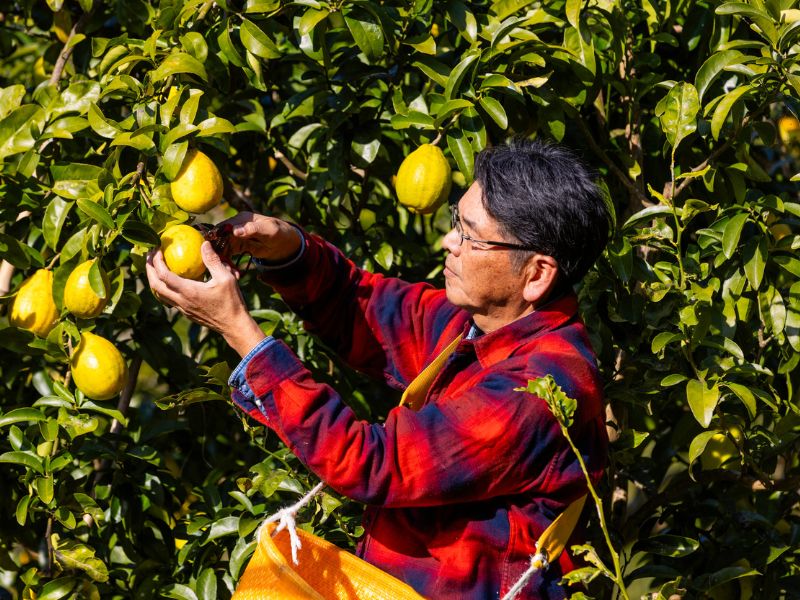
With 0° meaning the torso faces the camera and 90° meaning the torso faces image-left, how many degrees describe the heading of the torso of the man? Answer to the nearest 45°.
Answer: approximately 90°

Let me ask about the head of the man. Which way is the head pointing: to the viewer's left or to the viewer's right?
to the viewer's left

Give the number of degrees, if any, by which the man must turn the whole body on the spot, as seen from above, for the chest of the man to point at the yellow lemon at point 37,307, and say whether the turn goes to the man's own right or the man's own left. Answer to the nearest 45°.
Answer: approximately 45° to the man's own right
